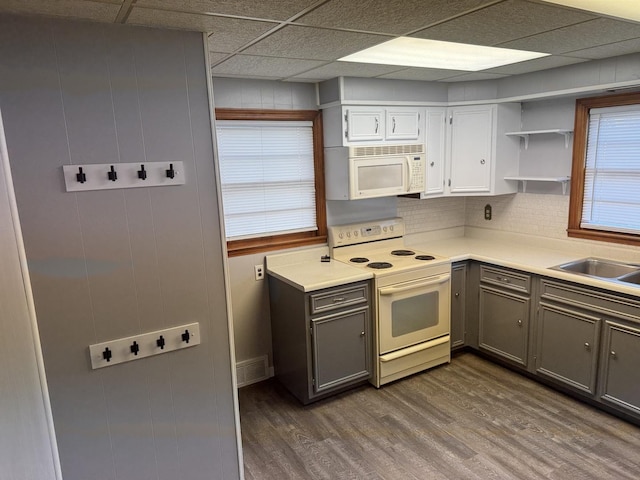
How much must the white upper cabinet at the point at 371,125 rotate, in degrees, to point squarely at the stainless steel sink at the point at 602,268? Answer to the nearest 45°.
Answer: approximately 45° to its left

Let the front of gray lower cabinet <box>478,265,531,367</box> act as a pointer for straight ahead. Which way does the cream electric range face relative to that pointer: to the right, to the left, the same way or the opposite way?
to the left

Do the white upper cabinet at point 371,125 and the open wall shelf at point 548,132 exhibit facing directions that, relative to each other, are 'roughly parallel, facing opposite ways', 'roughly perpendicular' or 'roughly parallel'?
roughly perpendicular

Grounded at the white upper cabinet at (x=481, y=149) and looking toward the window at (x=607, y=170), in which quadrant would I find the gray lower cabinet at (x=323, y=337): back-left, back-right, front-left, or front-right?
back-right

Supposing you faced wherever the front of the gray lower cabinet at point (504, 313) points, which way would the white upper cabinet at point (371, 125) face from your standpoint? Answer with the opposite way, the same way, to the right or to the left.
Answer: to the left

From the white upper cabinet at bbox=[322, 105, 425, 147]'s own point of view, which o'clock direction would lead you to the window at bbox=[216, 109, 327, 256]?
The window is roughly at 4 o'clock from the white upper cabinet.

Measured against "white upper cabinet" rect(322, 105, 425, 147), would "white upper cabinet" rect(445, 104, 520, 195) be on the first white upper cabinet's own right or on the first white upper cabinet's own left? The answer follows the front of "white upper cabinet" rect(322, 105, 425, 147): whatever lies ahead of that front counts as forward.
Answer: on the first white upper cabinet's own left

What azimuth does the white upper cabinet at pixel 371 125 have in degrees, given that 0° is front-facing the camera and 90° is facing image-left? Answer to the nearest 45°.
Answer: approximately 315°

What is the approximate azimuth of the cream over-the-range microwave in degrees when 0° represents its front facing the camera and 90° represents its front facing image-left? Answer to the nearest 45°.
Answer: approximately 315°
